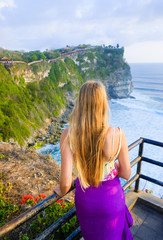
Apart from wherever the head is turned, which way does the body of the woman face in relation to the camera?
away from the camera

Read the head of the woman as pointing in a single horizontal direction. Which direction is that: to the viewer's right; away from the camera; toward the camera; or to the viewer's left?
away from the camera
